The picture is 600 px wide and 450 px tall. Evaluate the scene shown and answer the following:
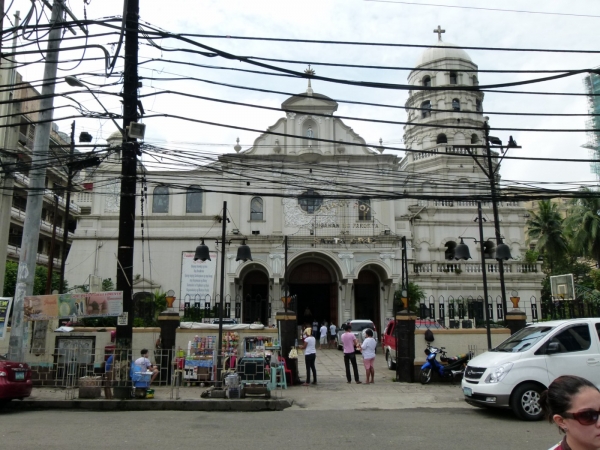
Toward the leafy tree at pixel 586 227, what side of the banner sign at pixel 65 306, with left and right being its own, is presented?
left

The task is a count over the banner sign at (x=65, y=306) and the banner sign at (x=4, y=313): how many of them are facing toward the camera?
2

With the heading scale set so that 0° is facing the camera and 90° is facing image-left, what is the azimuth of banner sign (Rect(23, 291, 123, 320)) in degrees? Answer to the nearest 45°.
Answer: approximately 0°

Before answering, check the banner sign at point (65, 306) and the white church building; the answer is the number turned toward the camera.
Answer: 2

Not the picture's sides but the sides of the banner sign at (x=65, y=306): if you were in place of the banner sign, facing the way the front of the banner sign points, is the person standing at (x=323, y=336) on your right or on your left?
on your left

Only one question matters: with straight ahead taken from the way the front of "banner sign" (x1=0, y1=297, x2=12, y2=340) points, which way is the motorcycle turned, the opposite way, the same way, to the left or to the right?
to the right

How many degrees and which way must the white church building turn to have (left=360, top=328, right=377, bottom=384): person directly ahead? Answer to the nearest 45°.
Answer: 0° — it already faces them

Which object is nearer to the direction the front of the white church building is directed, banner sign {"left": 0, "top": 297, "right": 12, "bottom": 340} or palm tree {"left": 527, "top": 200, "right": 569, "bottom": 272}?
the banner sign

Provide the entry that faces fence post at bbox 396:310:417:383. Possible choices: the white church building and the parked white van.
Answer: the white church building

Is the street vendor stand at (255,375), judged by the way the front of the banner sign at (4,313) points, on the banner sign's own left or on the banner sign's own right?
on the banner sign's own left

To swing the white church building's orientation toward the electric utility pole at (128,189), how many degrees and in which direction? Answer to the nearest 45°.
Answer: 0° — it already faces it
